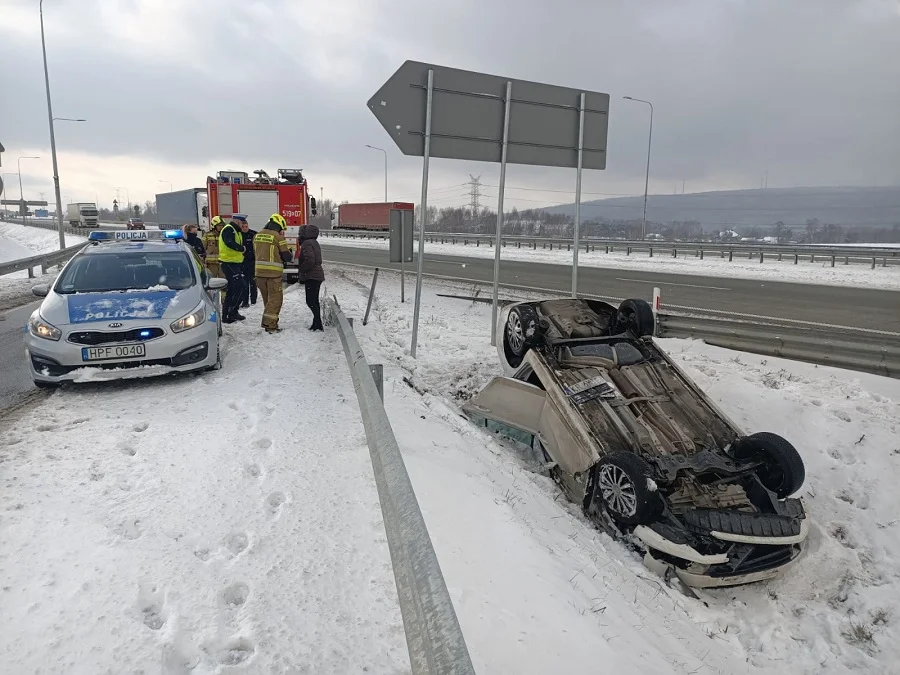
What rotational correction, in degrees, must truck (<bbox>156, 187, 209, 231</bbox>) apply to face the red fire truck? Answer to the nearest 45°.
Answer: approximately 45° to its right

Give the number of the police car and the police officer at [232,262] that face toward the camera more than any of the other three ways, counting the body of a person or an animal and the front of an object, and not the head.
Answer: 1

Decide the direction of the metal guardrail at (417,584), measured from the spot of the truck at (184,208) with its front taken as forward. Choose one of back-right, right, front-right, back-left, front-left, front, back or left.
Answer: front-right

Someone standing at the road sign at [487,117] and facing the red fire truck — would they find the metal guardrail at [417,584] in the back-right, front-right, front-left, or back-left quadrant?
back-left

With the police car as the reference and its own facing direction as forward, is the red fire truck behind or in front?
behind

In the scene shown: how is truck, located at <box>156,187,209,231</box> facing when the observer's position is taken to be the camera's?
facing the viewer and to the right of the viewer

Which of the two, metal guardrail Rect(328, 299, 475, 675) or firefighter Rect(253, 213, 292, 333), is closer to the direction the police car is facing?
the metal guardrail

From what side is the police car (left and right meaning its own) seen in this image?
front

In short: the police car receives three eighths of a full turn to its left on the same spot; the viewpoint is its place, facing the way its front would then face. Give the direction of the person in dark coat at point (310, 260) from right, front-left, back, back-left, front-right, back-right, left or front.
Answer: front
